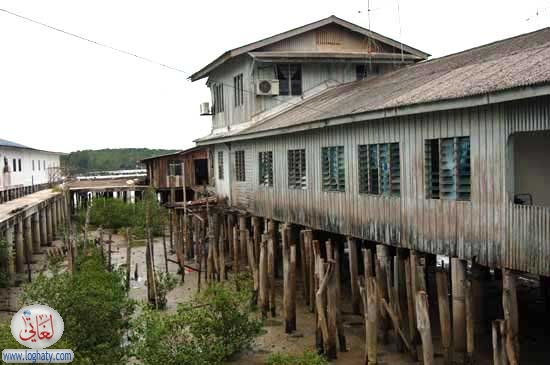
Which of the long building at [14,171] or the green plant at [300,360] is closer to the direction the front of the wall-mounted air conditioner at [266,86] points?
the green plant

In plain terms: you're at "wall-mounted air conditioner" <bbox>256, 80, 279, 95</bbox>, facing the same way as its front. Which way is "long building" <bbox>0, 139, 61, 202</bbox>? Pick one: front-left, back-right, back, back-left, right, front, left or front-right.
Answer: back-right

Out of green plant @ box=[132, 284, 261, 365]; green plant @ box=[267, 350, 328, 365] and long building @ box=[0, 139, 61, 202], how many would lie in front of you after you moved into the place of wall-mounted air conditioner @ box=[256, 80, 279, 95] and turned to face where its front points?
2

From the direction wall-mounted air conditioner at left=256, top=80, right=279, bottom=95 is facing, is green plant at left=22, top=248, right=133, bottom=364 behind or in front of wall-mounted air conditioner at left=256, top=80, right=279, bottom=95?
in front

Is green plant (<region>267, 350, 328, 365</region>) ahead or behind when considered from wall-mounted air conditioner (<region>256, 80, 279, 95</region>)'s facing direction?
ahead

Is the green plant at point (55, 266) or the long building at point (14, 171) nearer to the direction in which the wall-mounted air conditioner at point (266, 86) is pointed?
the green plant

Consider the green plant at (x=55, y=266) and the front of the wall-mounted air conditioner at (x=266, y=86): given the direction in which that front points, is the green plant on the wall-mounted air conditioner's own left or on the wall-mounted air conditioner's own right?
on the wall-mounted air conditioner's own right

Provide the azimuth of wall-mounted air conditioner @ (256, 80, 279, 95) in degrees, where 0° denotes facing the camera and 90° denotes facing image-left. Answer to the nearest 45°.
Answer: approximately 0°

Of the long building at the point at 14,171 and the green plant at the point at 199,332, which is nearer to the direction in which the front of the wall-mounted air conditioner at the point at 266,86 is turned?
the green plant
